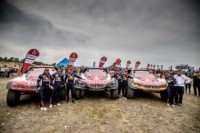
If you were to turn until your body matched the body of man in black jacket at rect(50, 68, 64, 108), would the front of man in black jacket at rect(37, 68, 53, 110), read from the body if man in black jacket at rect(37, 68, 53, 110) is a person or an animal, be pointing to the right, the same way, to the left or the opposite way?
the same way

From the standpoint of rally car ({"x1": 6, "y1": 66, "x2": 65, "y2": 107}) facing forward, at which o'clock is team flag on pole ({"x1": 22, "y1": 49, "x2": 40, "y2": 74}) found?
The team flag on pole is roughly at 5 o'clock from the rally car.

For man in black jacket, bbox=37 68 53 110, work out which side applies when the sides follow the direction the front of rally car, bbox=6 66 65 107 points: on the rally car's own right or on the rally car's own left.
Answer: on the rally car's own left

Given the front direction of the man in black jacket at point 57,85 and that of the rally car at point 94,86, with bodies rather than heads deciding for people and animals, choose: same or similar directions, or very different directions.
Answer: same or similar directions

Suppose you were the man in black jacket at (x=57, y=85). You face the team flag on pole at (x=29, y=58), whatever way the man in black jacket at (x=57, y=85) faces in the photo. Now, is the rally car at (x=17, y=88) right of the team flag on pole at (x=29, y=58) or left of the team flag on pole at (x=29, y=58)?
left

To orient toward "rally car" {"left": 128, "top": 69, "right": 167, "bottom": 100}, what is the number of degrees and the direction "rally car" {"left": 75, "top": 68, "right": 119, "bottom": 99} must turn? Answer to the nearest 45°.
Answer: approximately 90° to its left

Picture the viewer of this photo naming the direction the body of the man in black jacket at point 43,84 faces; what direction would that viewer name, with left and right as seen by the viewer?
facing the viewer

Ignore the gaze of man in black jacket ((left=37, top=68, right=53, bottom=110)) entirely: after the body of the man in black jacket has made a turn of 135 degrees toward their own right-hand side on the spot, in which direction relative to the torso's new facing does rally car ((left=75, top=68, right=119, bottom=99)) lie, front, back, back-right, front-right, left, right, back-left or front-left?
back-right

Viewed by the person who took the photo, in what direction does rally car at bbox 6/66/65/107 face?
facing the viewer and to the left of the viewer

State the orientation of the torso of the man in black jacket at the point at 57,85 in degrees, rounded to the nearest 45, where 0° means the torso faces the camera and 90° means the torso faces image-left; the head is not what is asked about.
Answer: approximately 0°

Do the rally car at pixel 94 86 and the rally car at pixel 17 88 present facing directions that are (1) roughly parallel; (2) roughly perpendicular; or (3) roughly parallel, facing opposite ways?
roughly parallel

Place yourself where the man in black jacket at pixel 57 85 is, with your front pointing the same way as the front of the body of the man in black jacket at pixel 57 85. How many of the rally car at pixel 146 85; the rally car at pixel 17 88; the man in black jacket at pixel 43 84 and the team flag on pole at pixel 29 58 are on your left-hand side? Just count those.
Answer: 1

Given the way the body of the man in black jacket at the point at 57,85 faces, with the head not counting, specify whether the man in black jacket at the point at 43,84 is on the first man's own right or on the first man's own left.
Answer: on the first man's own right

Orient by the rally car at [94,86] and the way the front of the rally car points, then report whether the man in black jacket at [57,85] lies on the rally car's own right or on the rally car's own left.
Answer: on the rally car's own right

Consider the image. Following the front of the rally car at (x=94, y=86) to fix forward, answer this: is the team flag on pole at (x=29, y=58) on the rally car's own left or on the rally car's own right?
on the rally car's own right
